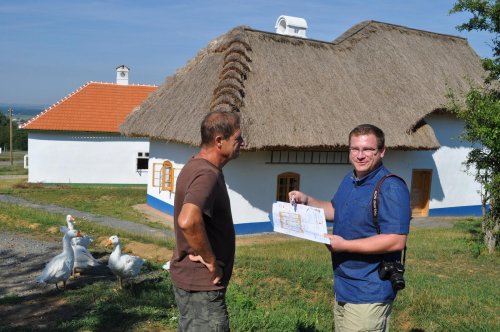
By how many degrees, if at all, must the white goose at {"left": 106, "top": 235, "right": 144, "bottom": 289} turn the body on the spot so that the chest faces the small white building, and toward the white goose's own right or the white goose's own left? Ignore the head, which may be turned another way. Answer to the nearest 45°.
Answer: approximately 135° to the white goose's own right

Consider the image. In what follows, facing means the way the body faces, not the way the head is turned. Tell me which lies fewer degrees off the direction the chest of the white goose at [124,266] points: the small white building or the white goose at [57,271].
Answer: the white goose

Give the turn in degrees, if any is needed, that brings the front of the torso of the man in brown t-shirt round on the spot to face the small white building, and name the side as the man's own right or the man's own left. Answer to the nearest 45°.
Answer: approximately 90° to the man's own left

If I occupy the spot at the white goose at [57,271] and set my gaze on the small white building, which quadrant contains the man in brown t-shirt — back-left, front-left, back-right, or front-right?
back-right

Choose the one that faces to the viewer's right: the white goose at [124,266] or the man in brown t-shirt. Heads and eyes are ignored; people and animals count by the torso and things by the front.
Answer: the man in brown t-shirt

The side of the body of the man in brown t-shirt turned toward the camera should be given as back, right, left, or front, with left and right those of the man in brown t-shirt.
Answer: right

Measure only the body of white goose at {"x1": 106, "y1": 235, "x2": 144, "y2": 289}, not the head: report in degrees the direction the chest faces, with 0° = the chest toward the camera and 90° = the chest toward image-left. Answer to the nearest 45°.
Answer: approximately 45°

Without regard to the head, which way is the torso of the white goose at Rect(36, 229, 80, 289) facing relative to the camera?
to the viewer's right

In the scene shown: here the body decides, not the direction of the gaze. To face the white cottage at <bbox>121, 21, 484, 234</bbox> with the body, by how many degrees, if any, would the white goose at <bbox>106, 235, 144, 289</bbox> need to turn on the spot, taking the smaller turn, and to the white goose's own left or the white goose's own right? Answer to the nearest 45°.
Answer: approximately 180°

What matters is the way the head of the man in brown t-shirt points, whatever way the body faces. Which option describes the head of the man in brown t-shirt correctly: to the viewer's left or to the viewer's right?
to the viewer's right
